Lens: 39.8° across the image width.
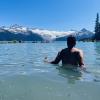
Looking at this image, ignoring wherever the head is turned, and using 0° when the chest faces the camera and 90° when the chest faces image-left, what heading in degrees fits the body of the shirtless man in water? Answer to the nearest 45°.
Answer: approximately 180°
